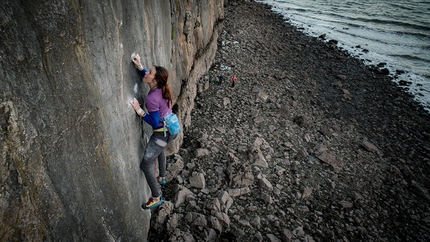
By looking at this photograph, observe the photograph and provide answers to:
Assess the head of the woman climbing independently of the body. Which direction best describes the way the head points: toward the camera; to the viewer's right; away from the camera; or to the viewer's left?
to the viewer's left

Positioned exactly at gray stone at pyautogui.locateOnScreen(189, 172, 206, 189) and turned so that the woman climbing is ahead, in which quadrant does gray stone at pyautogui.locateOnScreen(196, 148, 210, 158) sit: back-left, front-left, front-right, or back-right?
back-right

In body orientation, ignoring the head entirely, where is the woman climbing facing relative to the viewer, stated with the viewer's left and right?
facing to the left of the viewer

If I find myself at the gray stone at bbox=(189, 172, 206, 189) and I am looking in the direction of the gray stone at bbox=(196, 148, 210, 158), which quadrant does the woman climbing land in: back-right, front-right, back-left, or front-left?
back-left
